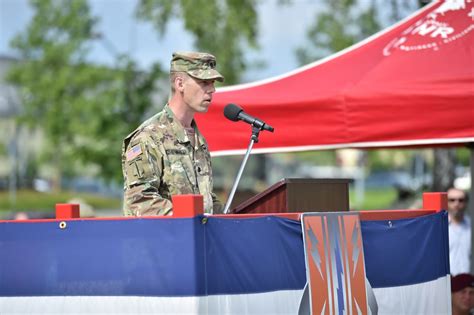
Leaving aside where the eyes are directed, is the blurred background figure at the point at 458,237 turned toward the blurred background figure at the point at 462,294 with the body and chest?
yes

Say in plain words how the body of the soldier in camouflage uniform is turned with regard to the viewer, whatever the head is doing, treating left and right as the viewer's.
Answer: facing the viewer and to the right of the viewer

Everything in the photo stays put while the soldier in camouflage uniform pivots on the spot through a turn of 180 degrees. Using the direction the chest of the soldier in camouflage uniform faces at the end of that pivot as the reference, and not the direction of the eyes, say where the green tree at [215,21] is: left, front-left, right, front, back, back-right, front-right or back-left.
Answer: front-right

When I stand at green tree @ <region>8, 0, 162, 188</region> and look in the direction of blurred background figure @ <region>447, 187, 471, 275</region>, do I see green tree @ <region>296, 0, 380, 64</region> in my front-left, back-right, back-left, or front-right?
front-left

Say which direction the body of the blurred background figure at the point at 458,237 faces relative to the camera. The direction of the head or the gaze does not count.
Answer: toward the camera

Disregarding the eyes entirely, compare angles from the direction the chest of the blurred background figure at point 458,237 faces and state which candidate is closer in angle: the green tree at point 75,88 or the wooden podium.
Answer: the wooden podium

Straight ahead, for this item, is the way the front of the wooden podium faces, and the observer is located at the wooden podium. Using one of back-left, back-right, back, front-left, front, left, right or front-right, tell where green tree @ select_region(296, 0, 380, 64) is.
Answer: back-left

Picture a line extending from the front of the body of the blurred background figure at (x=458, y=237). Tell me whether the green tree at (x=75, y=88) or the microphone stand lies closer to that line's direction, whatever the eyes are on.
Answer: the microphone stand

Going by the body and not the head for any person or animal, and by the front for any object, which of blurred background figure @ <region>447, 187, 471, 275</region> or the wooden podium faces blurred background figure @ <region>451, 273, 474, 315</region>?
blurred background figure @ <region>447, 187, 471, 275</region>

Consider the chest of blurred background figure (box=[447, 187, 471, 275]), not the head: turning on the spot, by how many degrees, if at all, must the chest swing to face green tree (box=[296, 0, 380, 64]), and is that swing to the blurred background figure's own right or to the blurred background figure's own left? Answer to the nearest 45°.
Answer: approximately 180°
